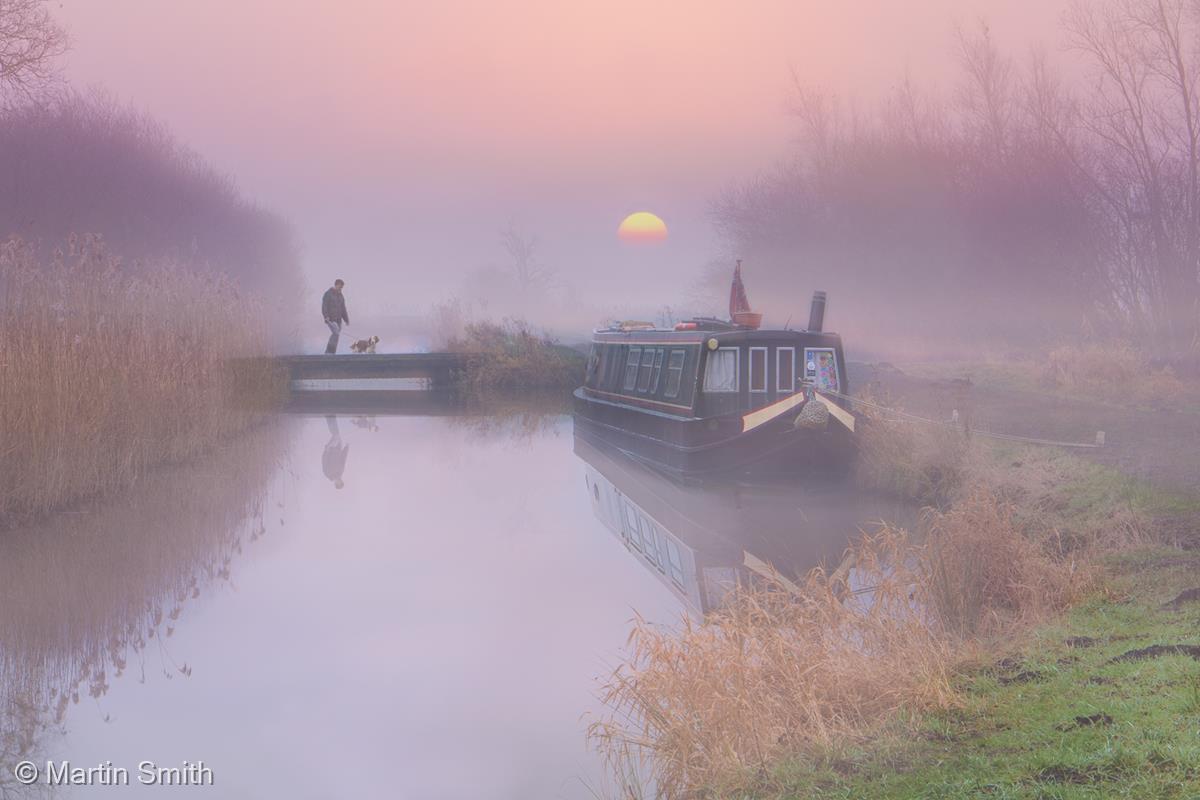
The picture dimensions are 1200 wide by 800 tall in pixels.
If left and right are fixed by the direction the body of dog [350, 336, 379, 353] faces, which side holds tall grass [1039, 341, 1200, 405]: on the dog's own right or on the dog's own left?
on the dog's own right

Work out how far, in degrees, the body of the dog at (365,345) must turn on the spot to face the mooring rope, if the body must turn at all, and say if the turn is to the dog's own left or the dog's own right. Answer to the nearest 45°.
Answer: approximately 90° to the dog's own right

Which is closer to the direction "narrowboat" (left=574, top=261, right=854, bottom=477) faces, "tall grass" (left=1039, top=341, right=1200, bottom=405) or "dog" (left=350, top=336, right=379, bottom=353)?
the tall grass

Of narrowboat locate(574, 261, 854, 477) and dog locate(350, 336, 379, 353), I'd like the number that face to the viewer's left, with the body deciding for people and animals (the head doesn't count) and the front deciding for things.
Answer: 0

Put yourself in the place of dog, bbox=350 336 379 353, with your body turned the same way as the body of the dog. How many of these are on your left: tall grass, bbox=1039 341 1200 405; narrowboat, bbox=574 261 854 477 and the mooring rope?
0

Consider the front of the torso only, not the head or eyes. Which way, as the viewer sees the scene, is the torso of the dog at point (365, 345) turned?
to the viewer's right

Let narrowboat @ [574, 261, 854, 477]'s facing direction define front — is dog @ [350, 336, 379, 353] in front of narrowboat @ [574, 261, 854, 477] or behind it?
behind

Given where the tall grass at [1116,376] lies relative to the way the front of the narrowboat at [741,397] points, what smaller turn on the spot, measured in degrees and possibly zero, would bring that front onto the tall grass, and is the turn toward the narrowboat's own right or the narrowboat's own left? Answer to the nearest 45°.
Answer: approximately 90° to the narrowboat's own left

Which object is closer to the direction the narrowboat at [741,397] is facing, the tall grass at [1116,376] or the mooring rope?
the mooring rope

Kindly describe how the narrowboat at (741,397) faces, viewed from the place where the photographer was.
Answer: facing the viewer and to the right of the viewer
